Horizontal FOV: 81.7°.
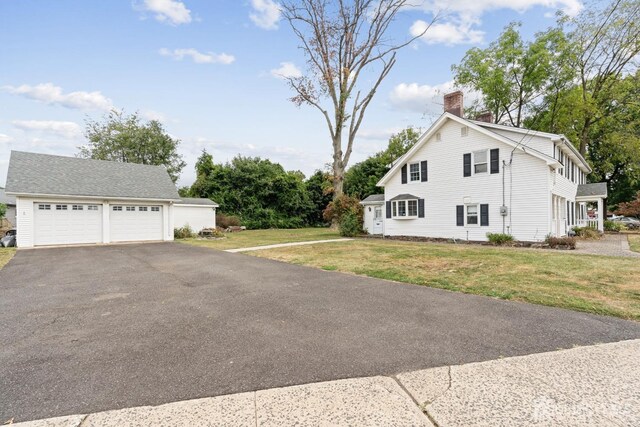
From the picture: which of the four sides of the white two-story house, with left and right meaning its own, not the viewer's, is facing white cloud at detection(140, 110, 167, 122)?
back

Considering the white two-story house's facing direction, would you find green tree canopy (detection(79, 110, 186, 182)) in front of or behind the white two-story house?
behind

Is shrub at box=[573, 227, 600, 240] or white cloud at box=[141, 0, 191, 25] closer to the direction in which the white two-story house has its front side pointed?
the shrub

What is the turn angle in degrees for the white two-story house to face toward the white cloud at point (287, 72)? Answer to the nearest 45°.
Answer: approximately 180°

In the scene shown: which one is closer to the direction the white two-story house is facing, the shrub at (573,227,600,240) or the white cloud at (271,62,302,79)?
the shrub

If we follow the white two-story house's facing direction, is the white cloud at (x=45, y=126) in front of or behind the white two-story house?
behind

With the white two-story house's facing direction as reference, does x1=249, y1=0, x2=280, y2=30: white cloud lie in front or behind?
behind

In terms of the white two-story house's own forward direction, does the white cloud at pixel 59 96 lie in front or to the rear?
to the rear
